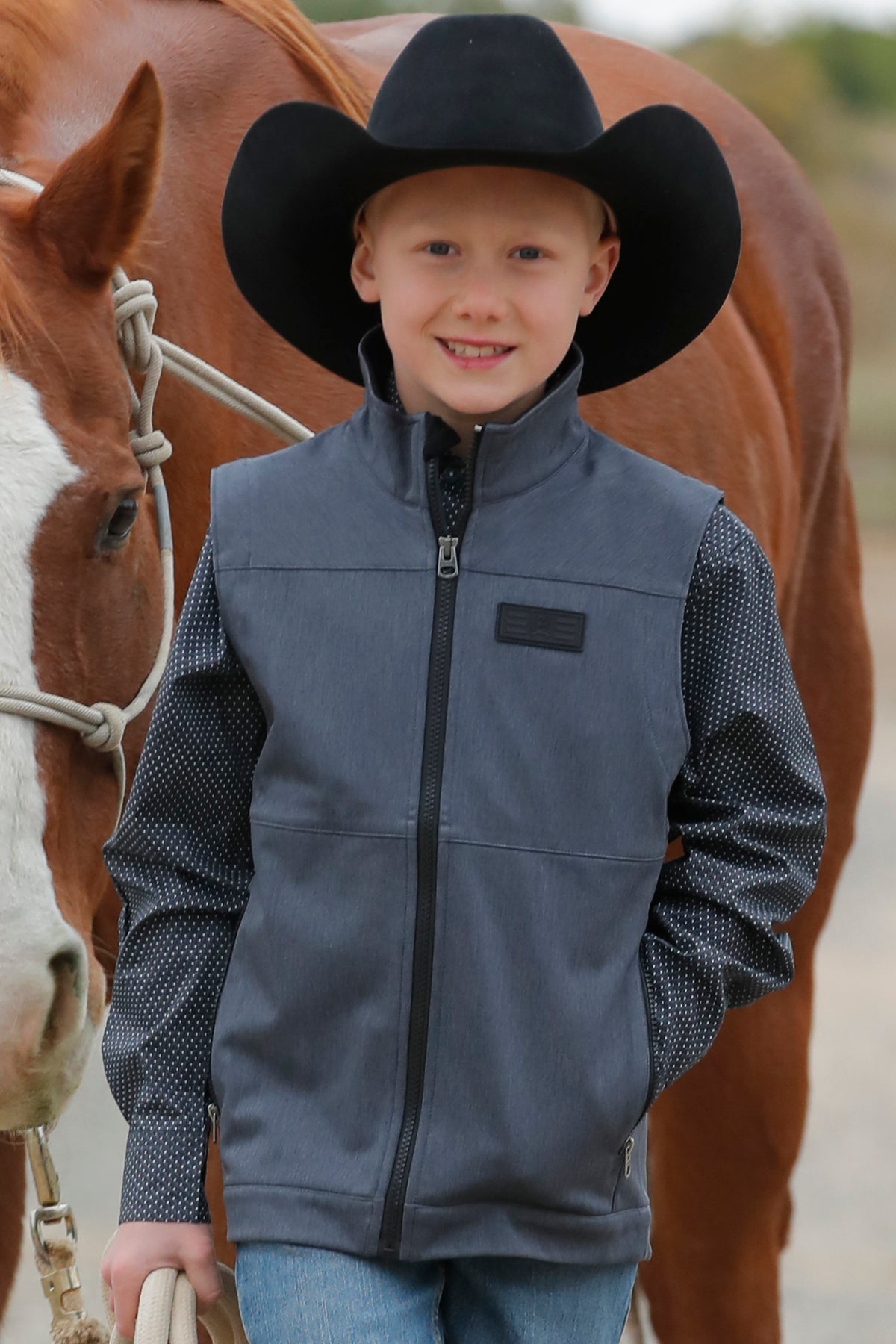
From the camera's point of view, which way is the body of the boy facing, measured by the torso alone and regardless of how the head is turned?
toward the camera

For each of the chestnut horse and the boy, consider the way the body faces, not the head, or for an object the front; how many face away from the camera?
0

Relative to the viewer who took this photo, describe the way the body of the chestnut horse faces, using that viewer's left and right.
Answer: facing the viewer and to the left of the viewer
